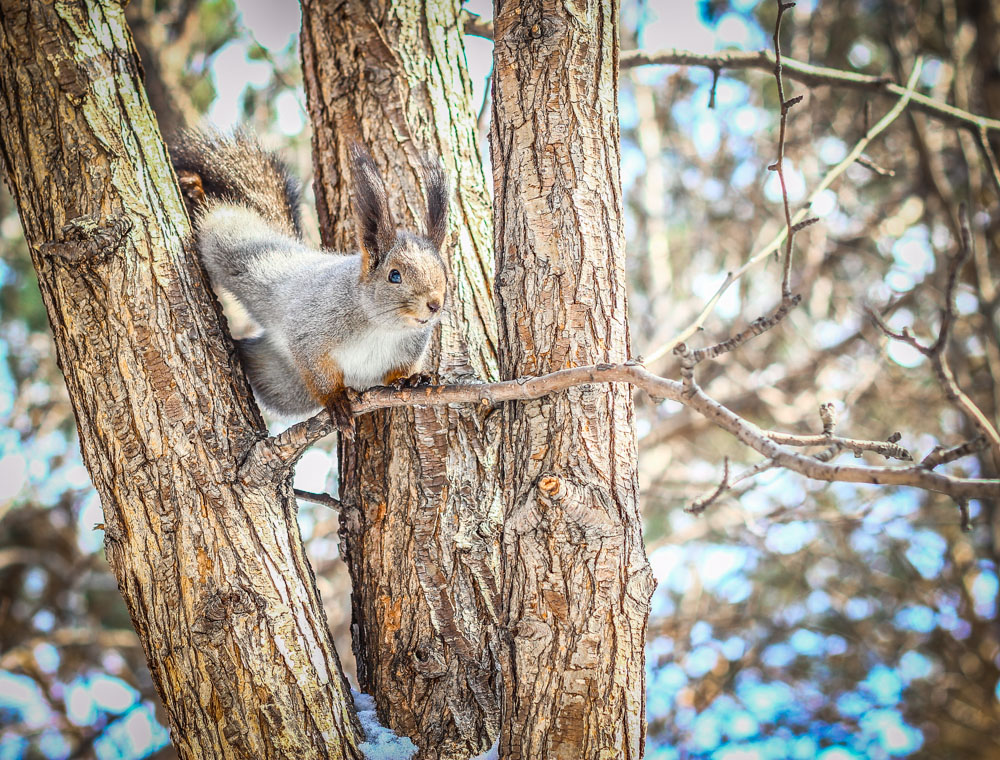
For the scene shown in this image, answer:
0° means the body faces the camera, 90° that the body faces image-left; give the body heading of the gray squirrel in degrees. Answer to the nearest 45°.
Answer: approximately 315°

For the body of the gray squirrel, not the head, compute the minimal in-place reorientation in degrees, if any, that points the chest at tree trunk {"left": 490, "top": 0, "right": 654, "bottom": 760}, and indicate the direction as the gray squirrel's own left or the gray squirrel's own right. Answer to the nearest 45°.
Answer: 0° — it already faces it
